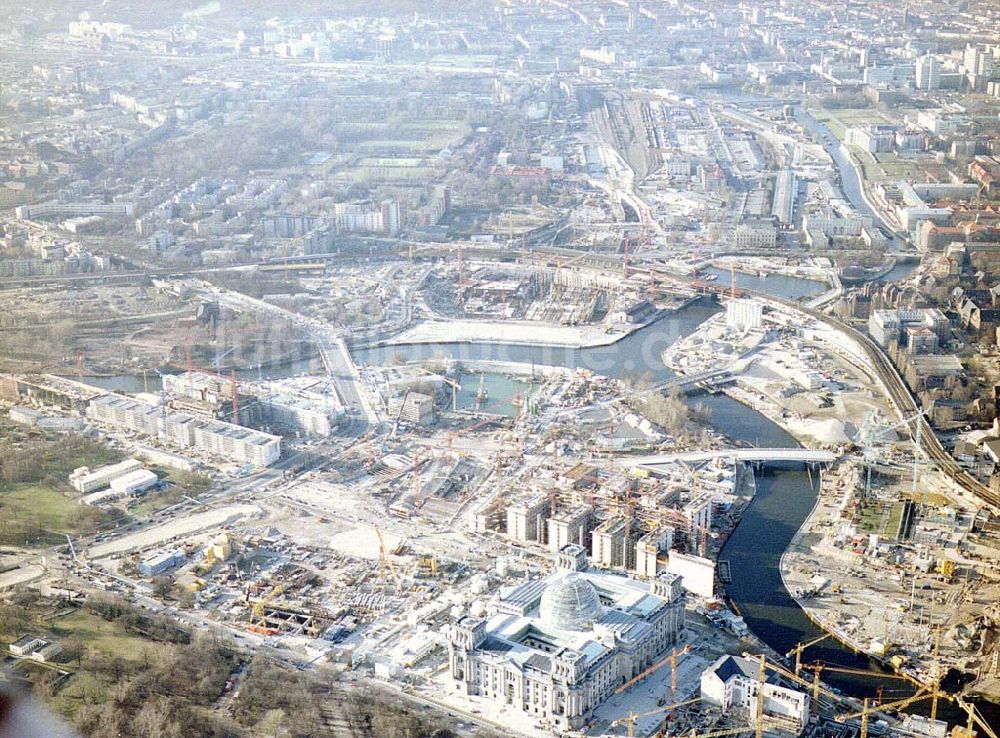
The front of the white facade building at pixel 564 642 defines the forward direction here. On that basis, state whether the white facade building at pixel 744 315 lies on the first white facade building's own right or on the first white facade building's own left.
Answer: on the first white facade building's own right

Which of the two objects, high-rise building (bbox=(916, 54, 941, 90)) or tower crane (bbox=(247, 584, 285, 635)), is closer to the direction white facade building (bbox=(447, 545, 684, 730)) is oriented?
the tower crane

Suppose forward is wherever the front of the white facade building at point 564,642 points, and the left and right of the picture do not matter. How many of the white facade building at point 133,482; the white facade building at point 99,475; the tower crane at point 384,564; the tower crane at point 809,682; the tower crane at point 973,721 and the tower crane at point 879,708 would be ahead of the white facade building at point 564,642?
3

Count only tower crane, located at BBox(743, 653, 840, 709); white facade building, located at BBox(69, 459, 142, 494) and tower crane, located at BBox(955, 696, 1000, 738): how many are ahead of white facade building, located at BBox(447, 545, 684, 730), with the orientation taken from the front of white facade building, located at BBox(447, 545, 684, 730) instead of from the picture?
1

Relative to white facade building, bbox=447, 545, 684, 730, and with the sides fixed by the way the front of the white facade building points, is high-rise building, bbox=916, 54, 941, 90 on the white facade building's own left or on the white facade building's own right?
on the white facade building's own right

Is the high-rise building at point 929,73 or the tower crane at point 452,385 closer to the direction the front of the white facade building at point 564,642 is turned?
the tower crane

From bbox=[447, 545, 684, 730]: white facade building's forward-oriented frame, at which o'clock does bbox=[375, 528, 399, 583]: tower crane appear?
The tower crane is roughly at 12 o'clock from the white facade building.

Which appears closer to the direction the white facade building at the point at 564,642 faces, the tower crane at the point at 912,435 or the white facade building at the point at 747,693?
the tower crane

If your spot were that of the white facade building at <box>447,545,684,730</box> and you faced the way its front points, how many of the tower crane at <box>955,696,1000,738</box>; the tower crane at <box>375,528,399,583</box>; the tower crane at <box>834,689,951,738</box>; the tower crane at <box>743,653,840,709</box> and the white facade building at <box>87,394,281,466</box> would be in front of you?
2

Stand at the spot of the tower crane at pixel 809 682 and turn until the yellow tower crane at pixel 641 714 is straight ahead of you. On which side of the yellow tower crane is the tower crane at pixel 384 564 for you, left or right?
right

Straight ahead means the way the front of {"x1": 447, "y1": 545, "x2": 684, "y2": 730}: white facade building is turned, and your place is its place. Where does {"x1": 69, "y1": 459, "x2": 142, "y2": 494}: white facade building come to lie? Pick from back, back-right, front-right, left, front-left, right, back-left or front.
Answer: front

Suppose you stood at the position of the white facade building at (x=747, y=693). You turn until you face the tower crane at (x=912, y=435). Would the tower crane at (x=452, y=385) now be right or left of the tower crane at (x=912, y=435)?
left

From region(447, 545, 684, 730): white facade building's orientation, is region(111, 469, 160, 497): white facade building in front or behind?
in front

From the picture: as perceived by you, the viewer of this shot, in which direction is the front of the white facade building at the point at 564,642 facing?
facing away from the viewer and to the left of the viewer
